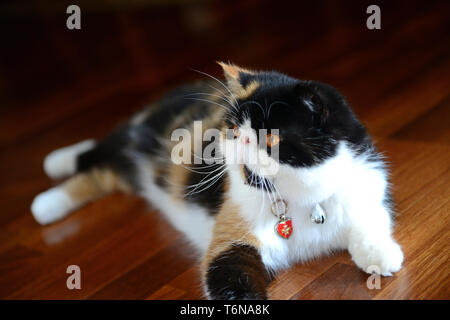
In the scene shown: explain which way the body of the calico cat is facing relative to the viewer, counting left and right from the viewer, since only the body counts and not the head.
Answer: facing the viewer and to the right of the viewer
